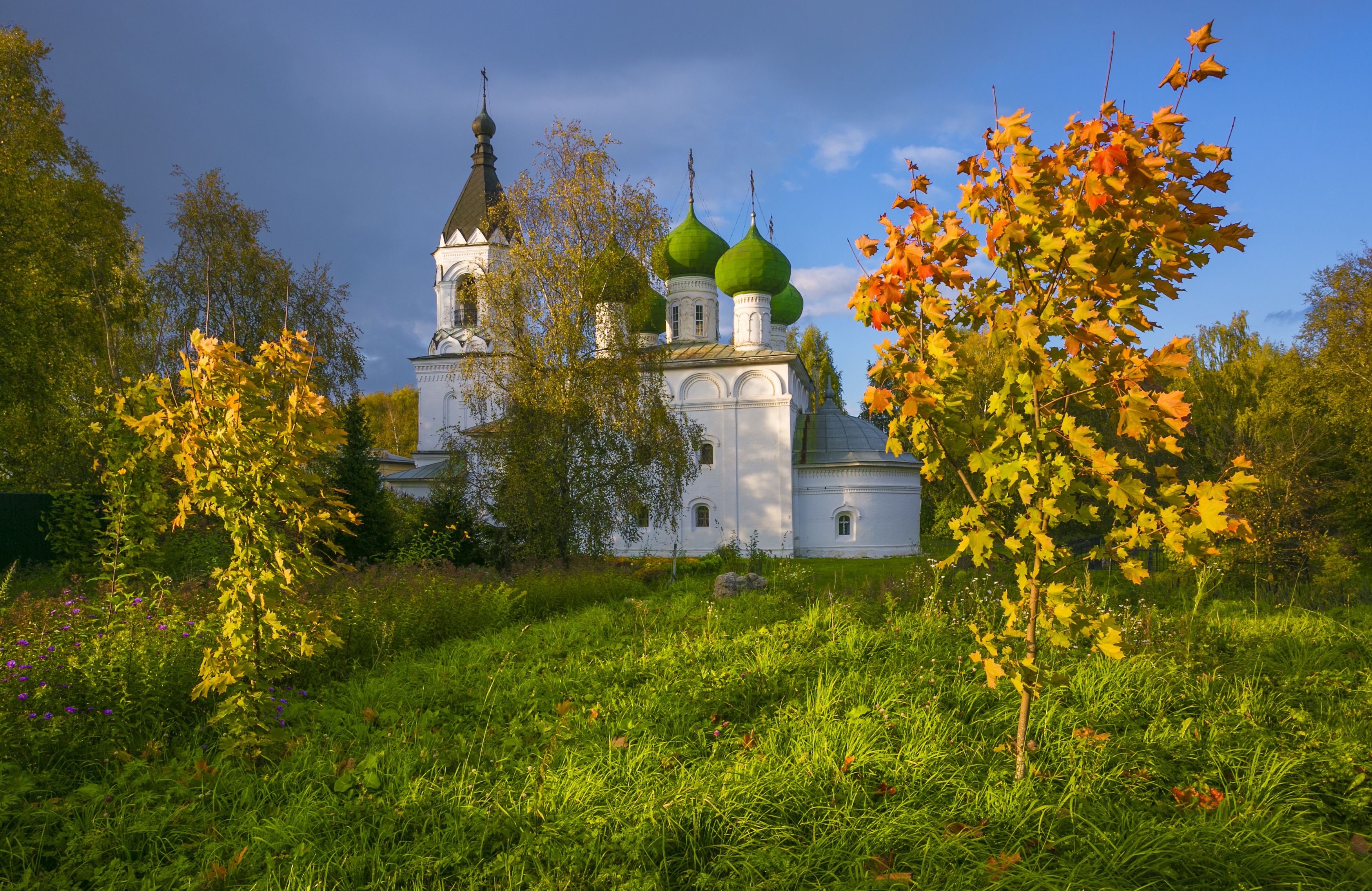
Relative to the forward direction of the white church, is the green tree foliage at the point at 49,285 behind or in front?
in front

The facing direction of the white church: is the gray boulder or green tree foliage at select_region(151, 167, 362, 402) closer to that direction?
the green tree foliage

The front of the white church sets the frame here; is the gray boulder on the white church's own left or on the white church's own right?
on the white church's own left

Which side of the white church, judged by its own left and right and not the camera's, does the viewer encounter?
left

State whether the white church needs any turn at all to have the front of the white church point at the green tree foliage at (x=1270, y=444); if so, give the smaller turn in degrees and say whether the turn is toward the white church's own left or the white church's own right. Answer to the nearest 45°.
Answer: approximately 135° to the white church's own left

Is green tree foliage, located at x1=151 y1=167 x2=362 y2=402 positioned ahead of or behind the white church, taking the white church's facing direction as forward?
ahead

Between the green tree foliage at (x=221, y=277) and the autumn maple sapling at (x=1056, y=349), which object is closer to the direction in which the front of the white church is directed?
the green tree foliage

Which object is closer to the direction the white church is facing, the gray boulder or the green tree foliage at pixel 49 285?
the green tree foliage

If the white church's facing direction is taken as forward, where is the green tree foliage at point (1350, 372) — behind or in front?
behind
